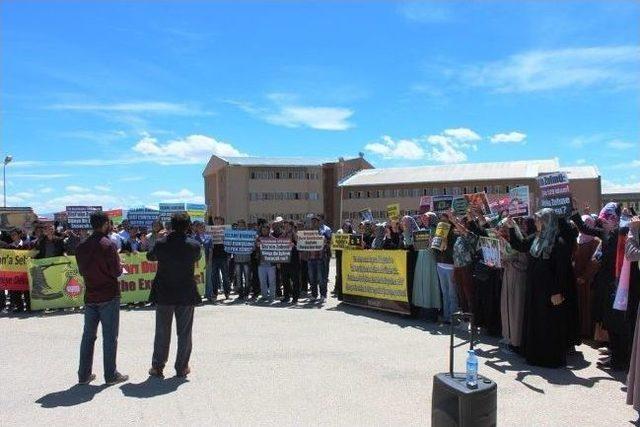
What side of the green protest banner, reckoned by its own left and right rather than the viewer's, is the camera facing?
front

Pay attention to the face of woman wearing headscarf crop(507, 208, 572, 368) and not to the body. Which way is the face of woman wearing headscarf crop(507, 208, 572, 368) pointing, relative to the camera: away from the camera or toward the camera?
toward the camera

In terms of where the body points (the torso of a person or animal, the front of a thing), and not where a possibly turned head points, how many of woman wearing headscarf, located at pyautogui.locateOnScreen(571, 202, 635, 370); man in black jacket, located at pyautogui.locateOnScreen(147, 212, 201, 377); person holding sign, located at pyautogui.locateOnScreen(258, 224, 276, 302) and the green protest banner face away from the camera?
1

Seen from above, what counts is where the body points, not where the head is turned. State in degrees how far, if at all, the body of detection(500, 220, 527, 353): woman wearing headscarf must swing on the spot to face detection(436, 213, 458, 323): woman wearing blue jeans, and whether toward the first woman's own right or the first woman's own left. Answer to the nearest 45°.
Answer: approximately 45° to the first woman's own right

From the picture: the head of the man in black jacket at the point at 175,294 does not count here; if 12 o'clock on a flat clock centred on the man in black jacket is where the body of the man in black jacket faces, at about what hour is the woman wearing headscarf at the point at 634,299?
The woman wearing headscarf is roughly at 4 o'clock from the man in black jacket.

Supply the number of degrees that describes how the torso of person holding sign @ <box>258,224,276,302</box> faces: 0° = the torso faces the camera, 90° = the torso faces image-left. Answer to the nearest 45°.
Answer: approximately 0°

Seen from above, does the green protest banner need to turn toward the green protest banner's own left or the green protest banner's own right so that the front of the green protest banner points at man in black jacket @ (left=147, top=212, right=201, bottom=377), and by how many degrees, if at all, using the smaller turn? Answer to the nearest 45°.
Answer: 0° — it already faces them

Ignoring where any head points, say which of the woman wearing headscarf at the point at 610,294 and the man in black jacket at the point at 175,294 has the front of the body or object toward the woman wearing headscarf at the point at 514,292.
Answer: the woman wearing headscarf at the point at 610,294

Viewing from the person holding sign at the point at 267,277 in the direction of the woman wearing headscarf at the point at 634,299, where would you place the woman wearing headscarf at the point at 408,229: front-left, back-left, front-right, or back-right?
front-left

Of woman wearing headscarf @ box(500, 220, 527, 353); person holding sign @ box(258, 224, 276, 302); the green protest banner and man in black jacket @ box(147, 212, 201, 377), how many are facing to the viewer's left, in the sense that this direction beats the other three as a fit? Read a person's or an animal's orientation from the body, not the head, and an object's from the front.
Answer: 1

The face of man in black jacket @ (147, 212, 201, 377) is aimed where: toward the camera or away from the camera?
away from the camera

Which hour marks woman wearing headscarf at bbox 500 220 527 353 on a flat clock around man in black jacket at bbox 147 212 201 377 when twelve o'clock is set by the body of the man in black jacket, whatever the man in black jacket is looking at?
The woman wearing headscarf is roughly at 3 o'clock from the man in black jacket.

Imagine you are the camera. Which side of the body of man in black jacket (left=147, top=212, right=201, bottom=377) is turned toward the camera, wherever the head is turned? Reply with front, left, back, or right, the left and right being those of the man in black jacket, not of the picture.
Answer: back

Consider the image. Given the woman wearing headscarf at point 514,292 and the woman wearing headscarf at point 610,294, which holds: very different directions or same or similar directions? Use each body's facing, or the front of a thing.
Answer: same or similar directions

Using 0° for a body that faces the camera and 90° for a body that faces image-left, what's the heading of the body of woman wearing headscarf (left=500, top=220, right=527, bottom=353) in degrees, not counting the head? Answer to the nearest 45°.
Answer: approximately 90°

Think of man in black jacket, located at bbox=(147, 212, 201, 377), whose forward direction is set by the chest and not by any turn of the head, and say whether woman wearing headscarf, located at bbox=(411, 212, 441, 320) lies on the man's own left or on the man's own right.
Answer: on the man's own right
